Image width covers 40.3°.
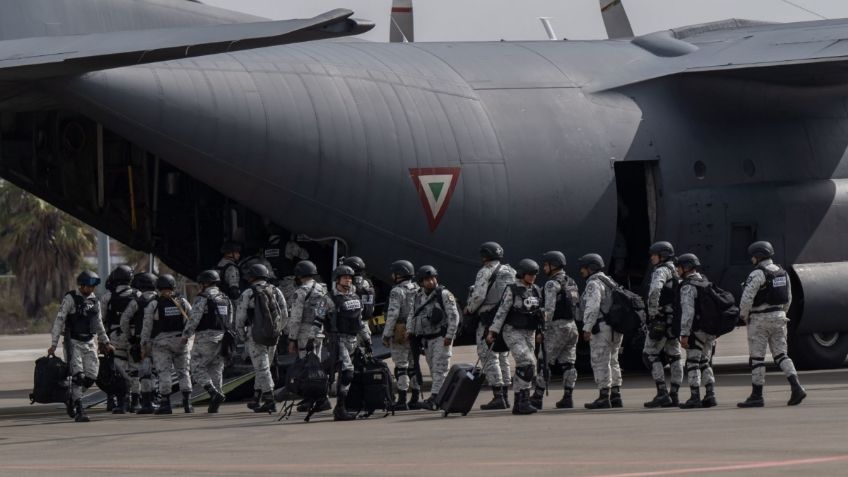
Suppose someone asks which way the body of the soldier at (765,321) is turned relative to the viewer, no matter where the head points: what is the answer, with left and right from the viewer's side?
facing away from the viewer and to the left of the viewer

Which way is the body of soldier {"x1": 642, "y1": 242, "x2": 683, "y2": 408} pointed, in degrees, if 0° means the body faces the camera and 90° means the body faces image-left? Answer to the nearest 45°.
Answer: approximately 90°

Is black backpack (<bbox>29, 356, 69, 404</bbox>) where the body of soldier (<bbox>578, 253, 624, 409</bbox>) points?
yes

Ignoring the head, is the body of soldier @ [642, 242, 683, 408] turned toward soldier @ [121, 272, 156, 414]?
yes

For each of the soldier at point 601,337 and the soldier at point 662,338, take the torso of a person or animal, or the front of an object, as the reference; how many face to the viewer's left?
2

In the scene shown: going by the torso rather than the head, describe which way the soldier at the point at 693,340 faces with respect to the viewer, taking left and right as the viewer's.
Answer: facing to the left of the viewer

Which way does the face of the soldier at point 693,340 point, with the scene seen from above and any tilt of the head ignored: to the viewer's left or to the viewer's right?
to the viewer's left

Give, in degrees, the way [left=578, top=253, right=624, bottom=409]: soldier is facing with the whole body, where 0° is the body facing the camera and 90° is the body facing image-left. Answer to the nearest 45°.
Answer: approximately 90°

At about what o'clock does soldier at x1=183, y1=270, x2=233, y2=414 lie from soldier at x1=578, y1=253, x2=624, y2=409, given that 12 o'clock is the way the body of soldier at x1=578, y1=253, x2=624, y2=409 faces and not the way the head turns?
soldier at x1=183, y1=270, x2=233, y2=414 is roughly at 12 o'clock from soldier at x1=578, y1=253, x2=624, y2=409.

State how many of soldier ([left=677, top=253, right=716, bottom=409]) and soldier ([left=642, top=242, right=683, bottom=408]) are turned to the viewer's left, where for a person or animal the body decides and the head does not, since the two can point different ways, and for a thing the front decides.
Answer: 2

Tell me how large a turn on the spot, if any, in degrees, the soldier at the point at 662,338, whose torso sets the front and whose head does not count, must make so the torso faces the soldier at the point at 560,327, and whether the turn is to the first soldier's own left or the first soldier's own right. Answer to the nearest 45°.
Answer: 0° — they already face them

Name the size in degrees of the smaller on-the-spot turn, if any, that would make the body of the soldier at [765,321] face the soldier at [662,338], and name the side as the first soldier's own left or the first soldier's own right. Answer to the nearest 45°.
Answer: approximately 45° to the first soldier's own left

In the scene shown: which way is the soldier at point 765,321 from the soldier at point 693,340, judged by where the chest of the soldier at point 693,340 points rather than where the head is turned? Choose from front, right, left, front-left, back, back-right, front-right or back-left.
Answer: back
